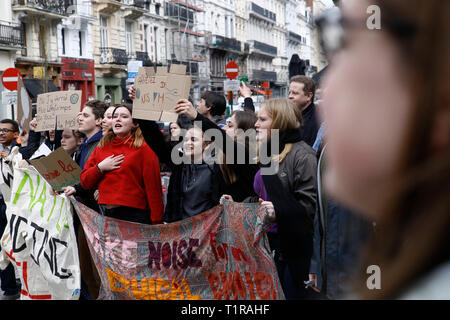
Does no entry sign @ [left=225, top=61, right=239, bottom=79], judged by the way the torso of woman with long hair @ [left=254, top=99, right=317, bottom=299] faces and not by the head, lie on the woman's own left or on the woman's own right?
on the woman's own right

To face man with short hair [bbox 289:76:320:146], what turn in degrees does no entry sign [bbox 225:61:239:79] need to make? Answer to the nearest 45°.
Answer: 0° — it already faces them

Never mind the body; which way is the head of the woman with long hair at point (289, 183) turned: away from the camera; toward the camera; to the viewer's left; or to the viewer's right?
to the viewer's left

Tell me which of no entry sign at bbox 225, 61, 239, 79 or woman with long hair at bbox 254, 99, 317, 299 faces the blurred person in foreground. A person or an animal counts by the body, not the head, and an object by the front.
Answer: the no entry sign

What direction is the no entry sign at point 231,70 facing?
toward the camera

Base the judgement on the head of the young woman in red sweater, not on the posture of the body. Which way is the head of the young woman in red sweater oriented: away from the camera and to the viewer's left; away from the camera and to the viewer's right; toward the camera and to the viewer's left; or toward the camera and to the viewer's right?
toward the camera and to the viewer's left

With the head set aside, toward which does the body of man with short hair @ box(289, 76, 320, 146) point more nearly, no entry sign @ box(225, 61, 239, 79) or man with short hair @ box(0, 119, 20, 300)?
the man with short hair

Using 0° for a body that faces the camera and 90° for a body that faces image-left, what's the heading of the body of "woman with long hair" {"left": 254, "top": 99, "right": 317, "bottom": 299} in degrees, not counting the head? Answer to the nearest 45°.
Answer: approximately 90°

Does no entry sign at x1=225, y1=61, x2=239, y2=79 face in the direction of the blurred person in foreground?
yes

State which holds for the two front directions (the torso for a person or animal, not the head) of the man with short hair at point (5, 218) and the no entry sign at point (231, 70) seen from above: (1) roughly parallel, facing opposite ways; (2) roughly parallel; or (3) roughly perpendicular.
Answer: roughly parallel

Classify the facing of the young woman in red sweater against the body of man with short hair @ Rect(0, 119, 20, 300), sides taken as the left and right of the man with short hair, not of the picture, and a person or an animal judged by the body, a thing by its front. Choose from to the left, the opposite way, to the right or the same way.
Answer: the same way

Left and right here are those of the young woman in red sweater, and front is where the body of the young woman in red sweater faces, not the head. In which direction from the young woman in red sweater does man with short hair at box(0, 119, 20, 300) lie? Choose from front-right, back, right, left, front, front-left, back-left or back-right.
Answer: right

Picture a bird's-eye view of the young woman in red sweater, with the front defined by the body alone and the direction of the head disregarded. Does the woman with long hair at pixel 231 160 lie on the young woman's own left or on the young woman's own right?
on the young woman's own left

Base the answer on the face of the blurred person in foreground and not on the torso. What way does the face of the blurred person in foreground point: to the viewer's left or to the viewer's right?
to the viewer's left

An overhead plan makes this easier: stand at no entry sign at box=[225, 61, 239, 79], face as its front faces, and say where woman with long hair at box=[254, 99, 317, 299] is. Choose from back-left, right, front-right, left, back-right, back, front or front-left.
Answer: front

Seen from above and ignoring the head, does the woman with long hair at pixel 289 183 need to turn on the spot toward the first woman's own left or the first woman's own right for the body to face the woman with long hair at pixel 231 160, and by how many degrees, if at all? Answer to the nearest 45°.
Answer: approximately 45° to the first woman's own right

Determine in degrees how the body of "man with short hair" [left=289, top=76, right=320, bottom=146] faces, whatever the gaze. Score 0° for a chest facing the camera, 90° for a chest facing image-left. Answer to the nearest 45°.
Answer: approximately 45°
